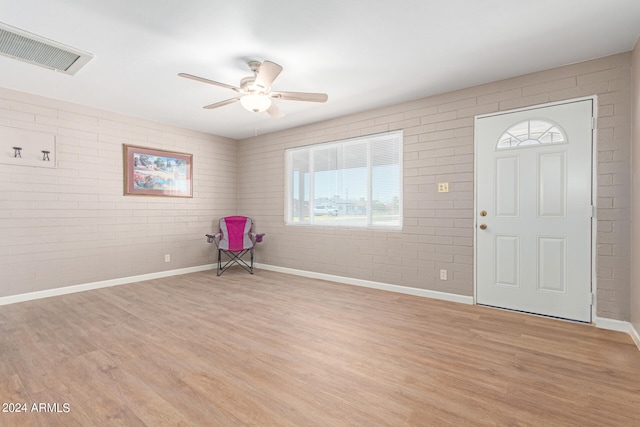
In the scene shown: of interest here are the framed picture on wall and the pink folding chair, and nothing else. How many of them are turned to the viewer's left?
0

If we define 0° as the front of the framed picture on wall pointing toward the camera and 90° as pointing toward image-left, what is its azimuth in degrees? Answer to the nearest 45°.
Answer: approximately 315°

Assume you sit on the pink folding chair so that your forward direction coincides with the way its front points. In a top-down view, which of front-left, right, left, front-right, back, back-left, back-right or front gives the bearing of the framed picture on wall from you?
right

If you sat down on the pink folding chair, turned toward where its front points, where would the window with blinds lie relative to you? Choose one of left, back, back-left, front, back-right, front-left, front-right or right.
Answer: front-left

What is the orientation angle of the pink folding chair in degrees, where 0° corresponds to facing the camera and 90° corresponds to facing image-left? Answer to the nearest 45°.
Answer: approximately 0°

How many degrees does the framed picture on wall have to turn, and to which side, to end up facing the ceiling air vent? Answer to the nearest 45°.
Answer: approximately 90° to its right

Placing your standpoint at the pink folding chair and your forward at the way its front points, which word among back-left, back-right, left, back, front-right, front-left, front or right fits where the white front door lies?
front-left

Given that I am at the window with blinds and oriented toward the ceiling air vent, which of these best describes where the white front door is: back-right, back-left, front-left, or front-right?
back-left

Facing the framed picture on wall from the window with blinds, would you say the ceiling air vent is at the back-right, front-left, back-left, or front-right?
front-left

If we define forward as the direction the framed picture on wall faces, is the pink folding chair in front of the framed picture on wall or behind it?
in front

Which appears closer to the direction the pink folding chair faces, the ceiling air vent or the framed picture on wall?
the ceiling air vent

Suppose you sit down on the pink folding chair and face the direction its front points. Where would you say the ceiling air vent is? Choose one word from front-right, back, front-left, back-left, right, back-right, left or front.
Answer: front-right

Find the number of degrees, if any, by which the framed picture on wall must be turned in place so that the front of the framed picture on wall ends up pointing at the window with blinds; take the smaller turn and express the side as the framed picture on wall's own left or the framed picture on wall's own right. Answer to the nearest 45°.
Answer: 0° — it already faces it

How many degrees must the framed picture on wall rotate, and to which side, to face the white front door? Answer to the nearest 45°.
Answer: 0° — it already faces it
